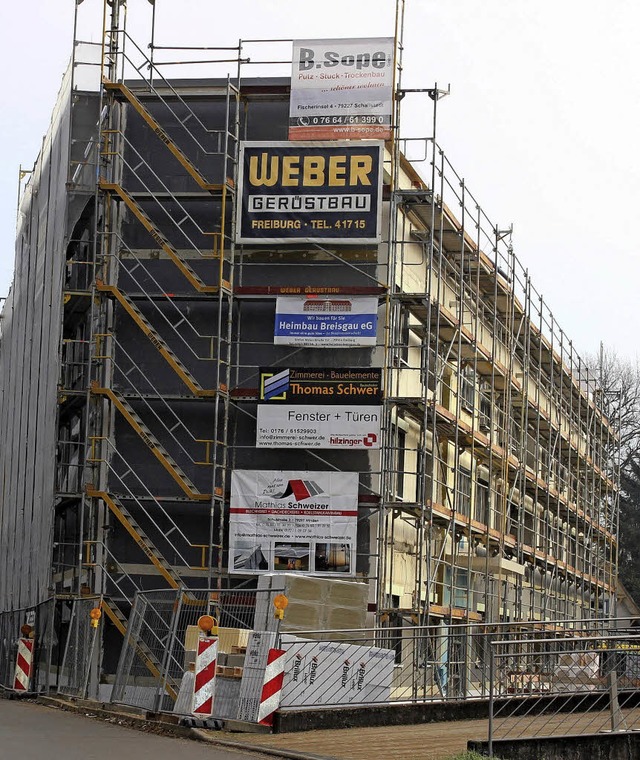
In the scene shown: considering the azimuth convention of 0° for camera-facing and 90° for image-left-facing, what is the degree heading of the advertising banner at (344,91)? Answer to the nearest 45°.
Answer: approximately 0°

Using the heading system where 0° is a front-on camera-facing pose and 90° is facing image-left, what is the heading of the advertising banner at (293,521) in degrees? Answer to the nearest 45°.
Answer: approximately 0°

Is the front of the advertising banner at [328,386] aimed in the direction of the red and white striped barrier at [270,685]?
yes

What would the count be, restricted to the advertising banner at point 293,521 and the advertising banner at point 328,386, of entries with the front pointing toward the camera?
2

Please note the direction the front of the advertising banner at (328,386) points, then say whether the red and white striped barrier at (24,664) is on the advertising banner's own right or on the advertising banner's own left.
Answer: on the advertising banner's own right

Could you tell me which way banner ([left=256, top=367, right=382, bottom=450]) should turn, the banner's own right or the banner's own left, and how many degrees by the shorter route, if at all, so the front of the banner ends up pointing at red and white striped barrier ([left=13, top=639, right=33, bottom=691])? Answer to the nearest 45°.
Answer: approximately 90° to the banner's own right
